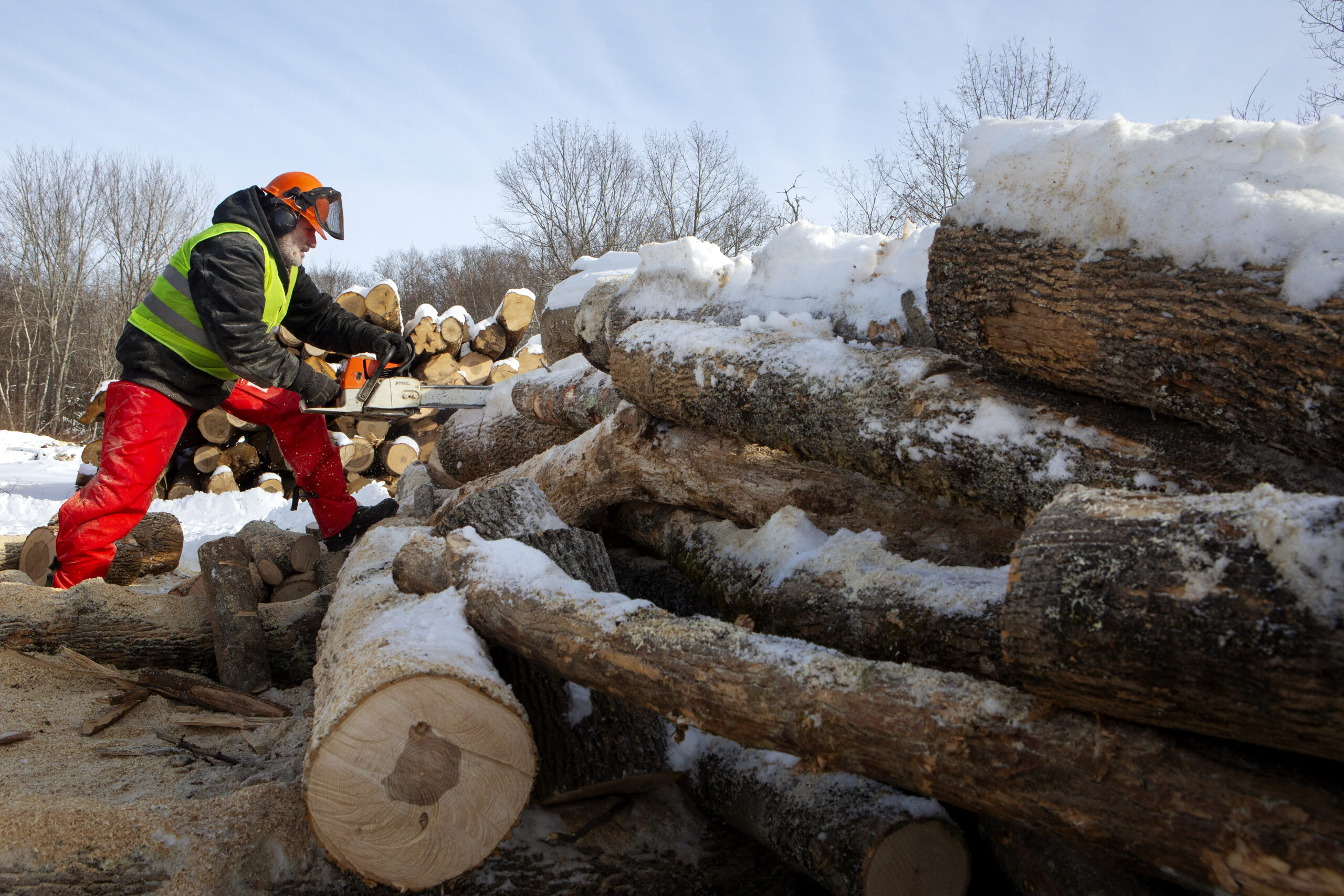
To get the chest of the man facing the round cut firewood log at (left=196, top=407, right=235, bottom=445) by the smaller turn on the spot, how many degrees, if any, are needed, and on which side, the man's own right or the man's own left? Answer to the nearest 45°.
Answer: approximately 90° to the man's own left

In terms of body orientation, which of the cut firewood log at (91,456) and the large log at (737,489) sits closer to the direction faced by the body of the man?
the large log

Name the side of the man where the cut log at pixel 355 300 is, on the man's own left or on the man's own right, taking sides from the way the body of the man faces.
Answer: on the man's own left

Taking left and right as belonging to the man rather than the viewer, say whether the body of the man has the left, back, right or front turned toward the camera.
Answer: right

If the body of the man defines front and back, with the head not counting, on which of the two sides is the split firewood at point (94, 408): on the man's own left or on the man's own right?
on the man's own left

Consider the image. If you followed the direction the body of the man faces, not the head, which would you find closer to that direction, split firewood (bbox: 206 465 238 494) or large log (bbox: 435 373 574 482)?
the large log

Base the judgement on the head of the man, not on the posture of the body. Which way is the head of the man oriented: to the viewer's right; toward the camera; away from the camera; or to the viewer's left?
to the viewer's right

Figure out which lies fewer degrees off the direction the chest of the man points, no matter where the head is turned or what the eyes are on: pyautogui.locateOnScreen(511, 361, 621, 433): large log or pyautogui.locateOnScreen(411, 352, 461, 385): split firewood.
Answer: the large log

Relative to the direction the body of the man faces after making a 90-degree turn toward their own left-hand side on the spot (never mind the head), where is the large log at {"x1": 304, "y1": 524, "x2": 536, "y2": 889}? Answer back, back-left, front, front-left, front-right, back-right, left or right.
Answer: back

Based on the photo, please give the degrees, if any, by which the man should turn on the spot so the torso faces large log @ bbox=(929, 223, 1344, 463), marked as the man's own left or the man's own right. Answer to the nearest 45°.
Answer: approximately 45° to the man's own right

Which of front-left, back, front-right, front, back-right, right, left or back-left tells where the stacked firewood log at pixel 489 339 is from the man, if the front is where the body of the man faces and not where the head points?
front-left

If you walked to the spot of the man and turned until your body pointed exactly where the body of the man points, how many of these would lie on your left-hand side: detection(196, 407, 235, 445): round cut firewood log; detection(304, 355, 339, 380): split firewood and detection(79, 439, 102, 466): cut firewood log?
3

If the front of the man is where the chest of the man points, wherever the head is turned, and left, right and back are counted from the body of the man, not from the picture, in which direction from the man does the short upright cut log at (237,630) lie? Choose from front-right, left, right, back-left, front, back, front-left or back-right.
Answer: right
